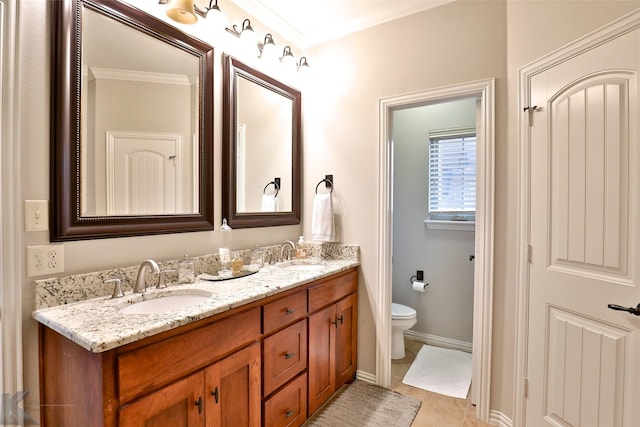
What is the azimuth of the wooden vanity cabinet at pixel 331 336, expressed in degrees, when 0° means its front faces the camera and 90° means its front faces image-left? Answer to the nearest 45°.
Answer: approximately 315°

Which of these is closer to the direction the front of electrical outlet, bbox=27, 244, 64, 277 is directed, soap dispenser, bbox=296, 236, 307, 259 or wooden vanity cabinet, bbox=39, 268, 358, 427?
the wooden vanity cabinet

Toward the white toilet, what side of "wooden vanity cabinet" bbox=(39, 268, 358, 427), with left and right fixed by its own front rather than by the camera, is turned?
left

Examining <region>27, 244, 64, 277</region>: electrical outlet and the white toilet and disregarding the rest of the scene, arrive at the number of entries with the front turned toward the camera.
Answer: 1

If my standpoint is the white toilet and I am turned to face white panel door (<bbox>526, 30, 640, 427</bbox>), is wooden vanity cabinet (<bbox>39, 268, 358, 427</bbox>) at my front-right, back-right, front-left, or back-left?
front-right

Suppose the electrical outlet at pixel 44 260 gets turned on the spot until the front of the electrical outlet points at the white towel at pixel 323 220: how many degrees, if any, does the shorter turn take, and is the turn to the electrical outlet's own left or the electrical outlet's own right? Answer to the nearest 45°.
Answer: approximately 90° to the electrical outlet's own left

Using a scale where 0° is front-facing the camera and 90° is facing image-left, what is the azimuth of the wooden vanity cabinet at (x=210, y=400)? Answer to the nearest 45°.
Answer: approximately 315°

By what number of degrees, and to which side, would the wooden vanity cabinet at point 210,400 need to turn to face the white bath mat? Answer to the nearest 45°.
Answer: approximately 45° to its left

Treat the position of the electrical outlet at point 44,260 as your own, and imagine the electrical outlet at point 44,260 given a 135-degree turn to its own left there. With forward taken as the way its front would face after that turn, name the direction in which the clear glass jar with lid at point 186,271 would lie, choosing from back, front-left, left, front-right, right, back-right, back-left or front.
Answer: front-right

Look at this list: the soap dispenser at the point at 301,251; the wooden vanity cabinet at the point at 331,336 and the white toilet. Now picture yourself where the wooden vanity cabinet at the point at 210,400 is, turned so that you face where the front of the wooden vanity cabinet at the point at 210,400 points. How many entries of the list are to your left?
3

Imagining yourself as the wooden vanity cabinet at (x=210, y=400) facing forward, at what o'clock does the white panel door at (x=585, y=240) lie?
The white panel door is roughly at 11 o'clock from the wooden vanity cabinet.
